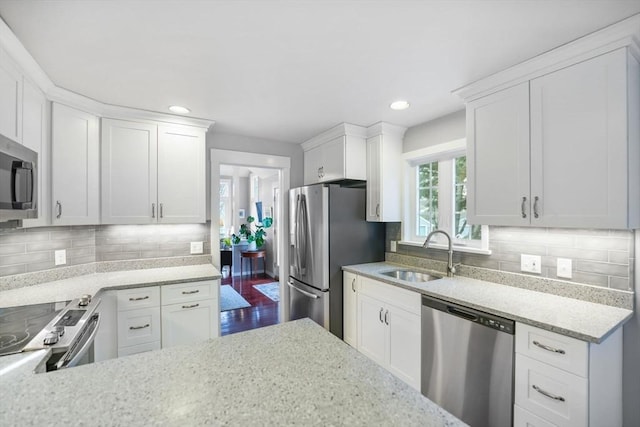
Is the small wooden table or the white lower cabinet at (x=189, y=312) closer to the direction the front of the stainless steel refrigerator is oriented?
the white lower cabinet

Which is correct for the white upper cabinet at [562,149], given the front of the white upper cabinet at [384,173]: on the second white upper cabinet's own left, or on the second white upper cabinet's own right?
on the second white upper cabinet's own left

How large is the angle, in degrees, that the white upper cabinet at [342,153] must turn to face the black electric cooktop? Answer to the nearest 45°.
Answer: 0° — it already faces it

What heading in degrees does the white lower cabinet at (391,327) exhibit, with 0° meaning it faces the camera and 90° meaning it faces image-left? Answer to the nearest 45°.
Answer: approximately 45°
